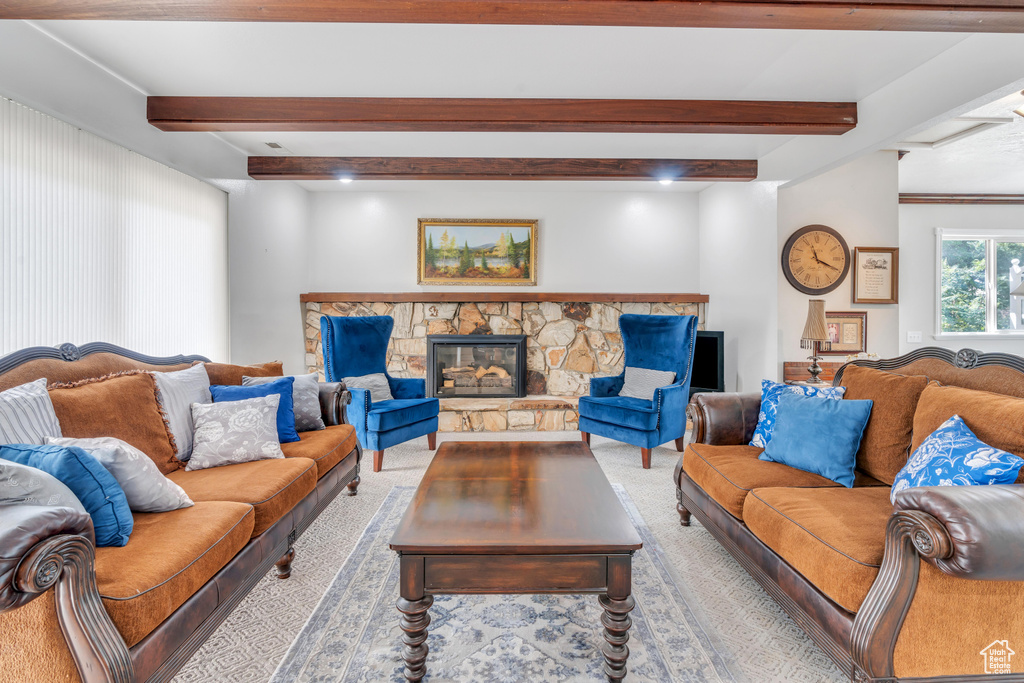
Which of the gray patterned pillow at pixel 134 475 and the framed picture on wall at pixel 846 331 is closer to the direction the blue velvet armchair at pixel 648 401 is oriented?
the gray patterned pillow

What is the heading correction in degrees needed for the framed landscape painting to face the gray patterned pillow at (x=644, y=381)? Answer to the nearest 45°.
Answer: approximately 45° to its left

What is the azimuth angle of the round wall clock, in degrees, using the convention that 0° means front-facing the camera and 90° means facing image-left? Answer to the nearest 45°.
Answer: approximately 0°

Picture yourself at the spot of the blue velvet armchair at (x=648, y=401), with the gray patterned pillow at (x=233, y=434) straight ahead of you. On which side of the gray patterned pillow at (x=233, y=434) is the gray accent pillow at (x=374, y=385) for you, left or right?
right

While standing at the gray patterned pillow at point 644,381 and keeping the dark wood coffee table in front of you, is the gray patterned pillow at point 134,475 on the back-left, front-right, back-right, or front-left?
front-right

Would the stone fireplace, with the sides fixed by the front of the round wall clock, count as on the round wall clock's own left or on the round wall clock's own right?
on the round wall clock's own right

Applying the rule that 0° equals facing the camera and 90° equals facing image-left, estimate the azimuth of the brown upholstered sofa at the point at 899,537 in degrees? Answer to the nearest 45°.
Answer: approximately 45°

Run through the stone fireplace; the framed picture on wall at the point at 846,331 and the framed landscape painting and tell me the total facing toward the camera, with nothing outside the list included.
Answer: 3

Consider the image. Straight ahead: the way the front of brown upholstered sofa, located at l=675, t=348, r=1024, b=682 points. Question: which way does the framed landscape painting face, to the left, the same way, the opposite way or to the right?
to the left

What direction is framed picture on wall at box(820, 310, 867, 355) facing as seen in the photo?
toward the camera

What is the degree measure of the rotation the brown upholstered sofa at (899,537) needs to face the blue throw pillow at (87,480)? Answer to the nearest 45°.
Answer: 0° — it already faces it

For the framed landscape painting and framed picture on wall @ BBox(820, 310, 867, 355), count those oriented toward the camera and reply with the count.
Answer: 2

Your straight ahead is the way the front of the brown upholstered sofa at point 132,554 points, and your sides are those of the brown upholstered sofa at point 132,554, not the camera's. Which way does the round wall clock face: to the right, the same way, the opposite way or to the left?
to the right

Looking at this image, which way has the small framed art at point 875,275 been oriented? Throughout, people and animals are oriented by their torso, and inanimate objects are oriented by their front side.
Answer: toward the camera

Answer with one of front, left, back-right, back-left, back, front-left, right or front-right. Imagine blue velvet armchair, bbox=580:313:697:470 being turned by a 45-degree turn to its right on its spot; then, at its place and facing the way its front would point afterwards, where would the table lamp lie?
back
